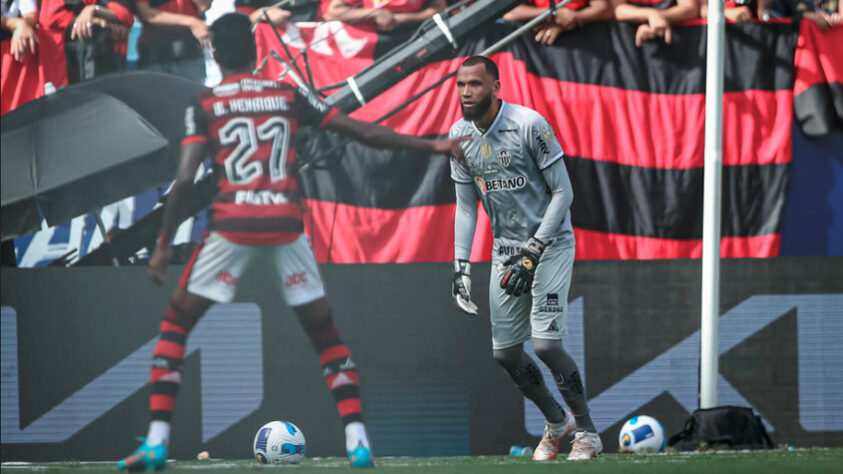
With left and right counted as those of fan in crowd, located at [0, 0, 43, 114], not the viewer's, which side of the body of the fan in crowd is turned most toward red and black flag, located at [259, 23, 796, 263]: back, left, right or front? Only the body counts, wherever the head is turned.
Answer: left

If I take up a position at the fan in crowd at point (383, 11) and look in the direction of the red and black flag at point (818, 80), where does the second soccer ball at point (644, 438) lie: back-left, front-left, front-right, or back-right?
front-right

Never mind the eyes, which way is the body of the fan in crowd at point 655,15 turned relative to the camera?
toward the camera

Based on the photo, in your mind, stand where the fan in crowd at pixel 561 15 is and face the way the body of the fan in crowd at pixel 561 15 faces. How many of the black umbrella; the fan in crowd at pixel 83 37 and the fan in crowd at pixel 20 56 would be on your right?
3

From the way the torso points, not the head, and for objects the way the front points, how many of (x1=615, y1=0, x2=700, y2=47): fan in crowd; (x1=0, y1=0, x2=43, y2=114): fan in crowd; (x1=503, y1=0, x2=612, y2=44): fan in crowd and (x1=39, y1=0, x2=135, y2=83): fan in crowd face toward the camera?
4

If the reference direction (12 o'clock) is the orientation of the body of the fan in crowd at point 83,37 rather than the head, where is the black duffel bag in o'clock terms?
The black duffel bag is roughly at 10 o'clock from the fan in crowd.

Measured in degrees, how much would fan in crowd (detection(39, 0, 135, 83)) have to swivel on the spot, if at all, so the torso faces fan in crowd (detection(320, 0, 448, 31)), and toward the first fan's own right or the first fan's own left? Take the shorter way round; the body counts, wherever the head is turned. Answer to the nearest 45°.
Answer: approximately 90° to the first fan's own left

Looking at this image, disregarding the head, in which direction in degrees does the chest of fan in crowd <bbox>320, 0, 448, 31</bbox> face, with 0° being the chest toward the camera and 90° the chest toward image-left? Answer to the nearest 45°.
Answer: approximately 0°

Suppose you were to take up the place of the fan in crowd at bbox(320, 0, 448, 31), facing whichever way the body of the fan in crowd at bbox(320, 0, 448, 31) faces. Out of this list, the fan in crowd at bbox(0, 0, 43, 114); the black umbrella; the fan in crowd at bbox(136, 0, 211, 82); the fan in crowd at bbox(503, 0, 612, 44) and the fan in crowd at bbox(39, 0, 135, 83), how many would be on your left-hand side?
1

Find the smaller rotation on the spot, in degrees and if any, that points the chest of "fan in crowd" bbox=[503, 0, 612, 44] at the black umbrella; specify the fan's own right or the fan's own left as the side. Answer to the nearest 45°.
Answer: approximately 90° to the fan's own right

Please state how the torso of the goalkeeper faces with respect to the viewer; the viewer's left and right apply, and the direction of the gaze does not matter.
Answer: facing the viewer and to the left of the viewer

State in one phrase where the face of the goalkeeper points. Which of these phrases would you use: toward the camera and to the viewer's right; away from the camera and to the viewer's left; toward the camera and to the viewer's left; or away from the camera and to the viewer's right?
toward the camera and to the viewer's left

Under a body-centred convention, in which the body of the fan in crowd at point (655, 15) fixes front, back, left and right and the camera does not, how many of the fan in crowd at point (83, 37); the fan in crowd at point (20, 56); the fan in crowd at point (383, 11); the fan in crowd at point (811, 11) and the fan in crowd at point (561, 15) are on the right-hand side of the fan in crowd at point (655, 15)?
4
